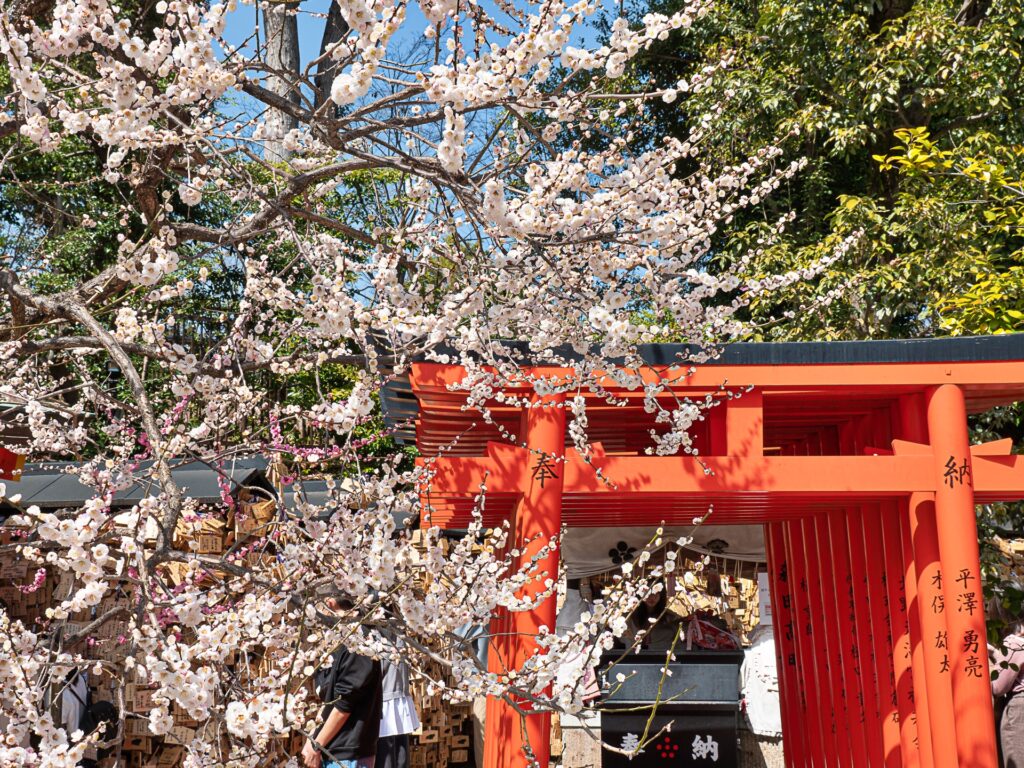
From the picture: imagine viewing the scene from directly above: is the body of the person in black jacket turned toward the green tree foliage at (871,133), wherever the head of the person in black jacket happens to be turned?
no

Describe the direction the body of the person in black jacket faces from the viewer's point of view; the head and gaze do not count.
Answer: to the viewer's left

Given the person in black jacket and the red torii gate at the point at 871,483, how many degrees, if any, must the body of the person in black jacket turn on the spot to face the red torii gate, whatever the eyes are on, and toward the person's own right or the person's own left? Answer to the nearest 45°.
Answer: approximately 135° to the person's own left

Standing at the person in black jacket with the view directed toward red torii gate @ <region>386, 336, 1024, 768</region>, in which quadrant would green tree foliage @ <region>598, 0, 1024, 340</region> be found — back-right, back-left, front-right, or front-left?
front-left

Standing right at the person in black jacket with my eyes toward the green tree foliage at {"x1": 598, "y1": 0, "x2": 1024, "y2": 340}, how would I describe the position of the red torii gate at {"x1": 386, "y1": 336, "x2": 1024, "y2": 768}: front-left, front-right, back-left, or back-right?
front-right

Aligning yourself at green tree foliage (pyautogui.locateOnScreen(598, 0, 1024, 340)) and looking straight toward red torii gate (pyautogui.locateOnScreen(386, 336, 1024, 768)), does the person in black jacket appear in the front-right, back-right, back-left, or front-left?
front-right

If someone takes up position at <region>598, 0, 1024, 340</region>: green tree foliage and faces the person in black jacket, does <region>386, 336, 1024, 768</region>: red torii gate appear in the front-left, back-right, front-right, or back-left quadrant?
front-left
